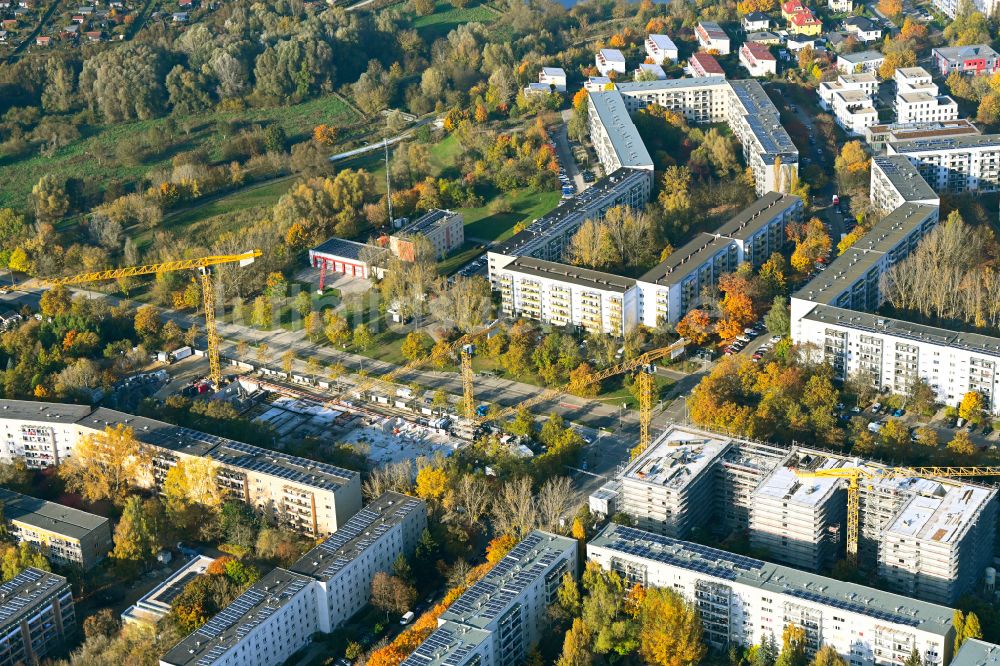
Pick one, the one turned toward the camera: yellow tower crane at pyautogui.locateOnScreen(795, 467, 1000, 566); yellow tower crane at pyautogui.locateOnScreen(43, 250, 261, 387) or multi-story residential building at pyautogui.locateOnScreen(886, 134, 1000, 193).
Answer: the multi-story residential building

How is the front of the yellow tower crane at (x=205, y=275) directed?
to the viewer's left

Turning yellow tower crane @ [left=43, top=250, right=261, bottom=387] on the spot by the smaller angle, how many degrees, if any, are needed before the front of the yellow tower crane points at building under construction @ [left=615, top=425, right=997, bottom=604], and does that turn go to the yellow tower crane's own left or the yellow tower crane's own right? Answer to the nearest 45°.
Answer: approximately 135° to the yellow tower crane's own left

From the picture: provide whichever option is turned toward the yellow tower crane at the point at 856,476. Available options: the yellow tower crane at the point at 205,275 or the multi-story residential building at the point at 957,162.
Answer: the multi-story residential building

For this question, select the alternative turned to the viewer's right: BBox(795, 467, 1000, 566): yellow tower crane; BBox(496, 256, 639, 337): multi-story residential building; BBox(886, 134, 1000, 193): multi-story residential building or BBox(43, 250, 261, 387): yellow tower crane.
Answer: BBox(795, 467, 1000, 566): yellow tower crane

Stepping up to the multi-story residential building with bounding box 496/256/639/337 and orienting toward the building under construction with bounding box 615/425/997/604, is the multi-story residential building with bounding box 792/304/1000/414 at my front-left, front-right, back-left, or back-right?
front-left

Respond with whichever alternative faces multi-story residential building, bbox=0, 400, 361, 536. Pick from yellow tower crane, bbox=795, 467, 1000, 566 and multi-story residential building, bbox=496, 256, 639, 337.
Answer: multi-story residential building, bbox=496, 256, 639, 337

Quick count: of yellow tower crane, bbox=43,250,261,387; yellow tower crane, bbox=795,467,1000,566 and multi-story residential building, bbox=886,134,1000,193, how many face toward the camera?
1

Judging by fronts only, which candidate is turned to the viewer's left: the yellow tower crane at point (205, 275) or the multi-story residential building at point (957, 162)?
the yellow tower crane

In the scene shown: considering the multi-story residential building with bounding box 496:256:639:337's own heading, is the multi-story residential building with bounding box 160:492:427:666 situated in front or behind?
in front

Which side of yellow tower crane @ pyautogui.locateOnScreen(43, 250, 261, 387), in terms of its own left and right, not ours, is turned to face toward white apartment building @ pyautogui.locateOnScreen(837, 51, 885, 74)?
back

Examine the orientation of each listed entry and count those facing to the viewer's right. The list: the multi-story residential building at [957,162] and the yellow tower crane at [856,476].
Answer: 1

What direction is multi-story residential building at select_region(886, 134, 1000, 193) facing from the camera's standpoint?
toward the camera

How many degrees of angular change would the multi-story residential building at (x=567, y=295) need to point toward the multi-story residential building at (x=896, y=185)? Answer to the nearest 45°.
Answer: approximately 180°

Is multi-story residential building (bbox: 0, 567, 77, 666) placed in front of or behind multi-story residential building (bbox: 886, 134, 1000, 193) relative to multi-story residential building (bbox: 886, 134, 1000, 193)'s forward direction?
in front

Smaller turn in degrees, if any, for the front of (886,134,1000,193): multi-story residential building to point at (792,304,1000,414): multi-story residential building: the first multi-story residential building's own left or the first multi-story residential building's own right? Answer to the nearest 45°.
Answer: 0° — it already faces it

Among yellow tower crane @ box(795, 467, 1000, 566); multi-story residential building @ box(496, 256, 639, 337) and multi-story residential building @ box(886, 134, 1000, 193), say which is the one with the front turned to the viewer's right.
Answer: the yellow tower crane

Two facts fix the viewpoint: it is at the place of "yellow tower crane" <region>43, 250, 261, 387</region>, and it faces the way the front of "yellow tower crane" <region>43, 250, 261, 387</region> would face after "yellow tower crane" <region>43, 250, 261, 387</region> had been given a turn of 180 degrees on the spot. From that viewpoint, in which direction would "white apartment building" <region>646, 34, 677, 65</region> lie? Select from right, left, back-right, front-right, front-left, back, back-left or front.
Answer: front-left

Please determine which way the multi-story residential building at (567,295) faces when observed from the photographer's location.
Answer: facing the viewer and to the left of the viewer

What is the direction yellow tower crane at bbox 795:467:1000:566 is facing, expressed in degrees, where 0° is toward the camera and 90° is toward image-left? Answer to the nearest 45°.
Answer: approximately 270°
